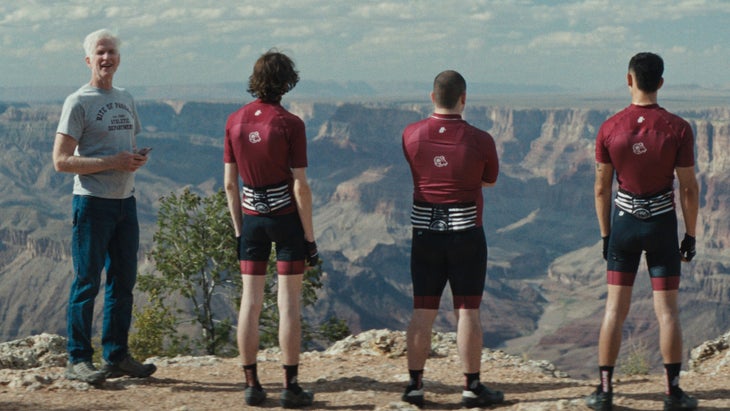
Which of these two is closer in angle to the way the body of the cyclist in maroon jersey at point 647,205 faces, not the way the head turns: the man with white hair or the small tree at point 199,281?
the small tree

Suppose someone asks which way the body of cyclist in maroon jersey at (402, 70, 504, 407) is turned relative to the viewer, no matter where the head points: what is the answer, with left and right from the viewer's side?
facing away from the viewer

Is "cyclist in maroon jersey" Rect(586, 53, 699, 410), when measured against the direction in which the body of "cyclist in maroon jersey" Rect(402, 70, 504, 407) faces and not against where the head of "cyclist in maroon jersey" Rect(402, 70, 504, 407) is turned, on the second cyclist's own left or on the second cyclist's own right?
on the second cyclist's own right

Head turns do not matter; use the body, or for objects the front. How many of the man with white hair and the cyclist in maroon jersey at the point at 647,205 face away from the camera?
1

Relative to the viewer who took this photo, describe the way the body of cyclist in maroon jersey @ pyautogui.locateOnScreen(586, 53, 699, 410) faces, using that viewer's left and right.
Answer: facing away from the viewer

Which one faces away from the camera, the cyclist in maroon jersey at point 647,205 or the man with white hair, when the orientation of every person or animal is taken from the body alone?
the cyclist in maroon jersey

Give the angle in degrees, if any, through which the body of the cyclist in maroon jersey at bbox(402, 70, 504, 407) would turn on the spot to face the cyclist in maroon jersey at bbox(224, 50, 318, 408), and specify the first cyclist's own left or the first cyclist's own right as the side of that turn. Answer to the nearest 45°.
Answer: approximately 90° to the first cyclist's own left

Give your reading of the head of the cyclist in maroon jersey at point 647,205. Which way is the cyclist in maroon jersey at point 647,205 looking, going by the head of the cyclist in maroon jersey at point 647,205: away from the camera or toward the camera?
away from the camera

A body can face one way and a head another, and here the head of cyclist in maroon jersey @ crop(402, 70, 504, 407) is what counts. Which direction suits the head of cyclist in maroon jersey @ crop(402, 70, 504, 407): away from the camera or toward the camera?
away from the camera

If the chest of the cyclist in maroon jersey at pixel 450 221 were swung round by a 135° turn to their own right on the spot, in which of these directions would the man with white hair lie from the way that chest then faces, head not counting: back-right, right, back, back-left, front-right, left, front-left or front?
back-right

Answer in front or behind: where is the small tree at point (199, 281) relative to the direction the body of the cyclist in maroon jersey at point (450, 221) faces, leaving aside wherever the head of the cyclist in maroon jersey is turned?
in front

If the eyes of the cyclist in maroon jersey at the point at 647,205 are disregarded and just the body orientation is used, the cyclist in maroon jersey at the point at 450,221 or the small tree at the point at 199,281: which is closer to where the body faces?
the small tree

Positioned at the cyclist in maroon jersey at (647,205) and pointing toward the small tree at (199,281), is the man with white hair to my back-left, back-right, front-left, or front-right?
front-left

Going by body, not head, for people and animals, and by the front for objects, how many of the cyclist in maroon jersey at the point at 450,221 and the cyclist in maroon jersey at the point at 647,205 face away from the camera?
2

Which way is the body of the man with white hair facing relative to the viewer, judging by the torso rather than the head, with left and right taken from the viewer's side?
facing the viewer and to the right of the viewer

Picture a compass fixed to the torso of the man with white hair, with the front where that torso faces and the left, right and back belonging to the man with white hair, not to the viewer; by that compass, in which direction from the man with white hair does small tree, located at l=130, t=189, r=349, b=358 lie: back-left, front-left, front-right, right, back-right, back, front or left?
back-left

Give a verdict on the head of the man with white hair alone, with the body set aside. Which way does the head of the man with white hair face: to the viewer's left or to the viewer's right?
to the viewer's right

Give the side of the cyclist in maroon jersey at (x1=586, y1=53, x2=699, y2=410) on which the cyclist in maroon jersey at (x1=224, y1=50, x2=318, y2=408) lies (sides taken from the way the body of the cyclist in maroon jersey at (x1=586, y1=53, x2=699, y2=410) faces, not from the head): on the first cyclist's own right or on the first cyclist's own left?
on the first cyclist's own left

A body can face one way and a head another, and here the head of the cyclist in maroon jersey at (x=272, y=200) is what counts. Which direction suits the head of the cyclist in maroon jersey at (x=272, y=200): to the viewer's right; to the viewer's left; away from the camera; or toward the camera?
away from the camera
